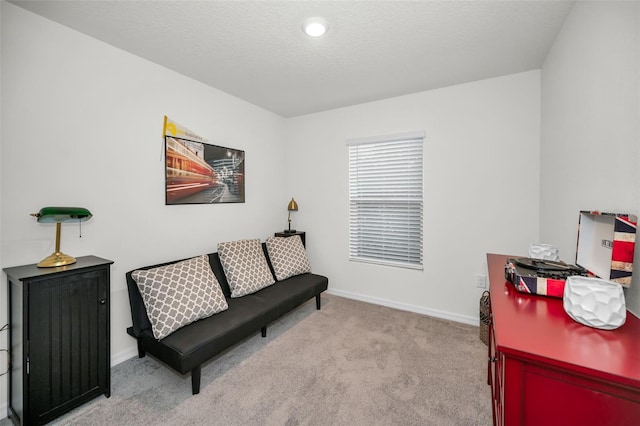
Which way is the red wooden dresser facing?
to the viewer's left

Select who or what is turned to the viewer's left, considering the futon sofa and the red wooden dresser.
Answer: the red wooden dresser

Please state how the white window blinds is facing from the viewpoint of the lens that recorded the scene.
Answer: facing the viewer and to the left of the viewer

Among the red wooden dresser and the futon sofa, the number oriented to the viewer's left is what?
1

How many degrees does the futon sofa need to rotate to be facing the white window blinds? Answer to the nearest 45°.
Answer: approximately 45° to its left

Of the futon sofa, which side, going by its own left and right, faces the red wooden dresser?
front

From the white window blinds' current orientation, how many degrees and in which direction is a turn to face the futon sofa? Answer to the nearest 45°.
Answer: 0° — it already faces it

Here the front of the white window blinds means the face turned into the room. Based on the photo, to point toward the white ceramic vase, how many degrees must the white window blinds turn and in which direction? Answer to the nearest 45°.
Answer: approximately 45° to its left

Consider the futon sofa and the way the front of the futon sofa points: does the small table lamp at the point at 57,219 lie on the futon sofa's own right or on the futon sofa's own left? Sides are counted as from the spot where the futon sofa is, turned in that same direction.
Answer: on the futon sofa's own right

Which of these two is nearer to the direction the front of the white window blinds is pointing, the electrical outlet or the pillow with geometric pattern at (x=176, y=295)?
the pillow with geometric pattern

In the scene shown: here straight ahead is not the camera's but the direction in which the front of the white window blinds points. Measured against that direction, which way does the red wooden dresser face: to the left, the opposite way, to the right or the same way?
to the right

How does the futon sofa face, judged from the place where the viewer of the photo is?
facing the viewer and to the right of the viewer

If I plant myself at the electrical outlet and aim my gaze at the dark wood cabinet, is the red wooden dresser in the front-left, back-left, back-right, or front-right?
front-left

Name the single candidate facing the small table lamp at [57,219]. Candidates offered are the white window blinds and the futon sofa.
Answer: the white window blinds

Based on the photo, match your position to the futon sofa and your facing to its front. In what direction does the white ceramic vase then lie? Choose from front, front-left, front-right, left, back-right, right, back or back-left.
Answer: front
